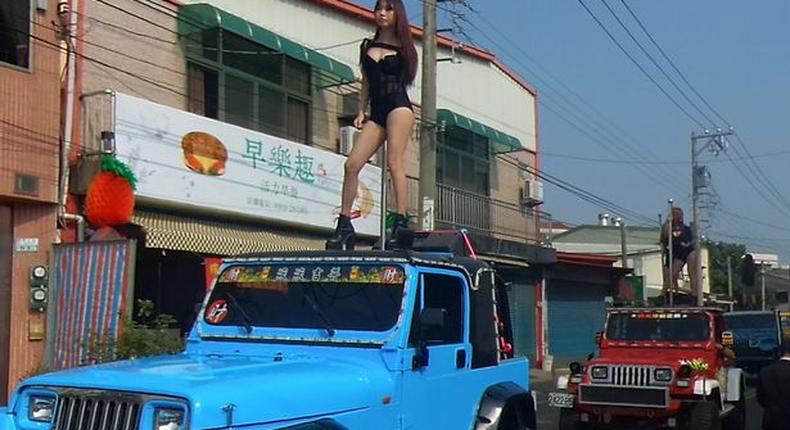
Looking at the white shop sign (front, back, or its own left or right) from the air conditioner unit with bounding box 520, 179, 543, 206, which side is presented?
left

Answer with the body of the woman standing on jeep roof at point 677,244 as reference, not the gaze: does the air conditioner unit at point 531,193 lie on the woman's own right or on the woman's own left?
on the woman's own right

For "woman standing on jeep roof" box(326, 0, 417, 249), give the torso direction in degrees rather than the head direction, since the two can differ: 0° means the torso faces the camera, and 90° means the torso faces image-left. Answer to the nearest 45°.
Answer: approximately 45°

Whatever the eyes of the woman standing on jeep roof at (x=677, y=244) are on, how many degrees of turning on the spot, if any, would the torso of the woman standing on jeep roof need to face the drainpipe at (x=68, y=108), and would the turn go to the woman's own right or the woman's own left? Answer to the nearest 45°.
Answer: approximately 45° to the woman's own right

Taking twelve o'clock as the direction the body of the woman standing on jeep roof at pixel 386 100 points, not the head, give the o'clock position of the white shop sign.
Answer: The white shop sign is roughly at 4 o'clock from the woman standing on jeep roof.

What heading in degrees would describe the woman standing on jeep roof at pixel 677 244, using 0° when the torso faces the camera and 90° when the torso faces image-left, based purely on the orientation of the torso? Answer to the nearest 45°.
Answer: approximately 0°

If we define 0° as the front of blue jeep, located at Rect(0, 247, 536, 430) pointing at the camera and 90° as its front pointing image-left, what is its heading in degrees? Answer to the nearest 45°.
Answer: approximately 45°

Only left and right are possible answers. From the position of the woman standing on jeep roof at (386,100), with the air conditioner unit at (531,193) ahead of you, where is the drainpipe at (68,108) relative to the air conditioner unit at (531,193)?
left

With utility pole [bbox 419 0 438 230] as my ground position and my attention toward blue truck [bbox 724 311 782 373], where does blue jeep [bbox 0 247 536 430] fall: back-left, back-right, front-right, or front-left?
back-right

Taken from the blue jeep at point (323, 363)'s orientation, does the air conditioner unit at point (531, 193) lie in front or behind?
behind
